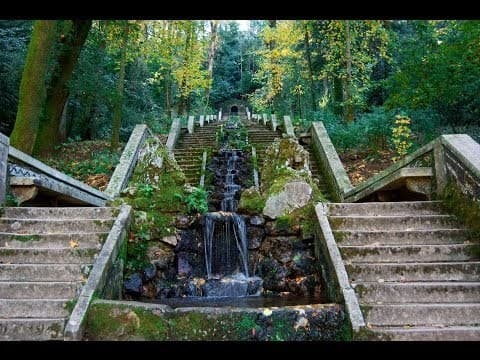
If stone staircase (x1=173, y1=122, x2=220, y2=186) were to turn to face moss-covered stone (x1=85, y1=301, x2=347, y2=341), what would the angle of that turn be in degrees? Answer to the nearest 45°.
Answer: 0° — it already faces it

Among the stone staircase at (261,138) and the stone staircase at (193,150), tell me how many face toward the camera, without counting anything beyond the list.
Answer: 2

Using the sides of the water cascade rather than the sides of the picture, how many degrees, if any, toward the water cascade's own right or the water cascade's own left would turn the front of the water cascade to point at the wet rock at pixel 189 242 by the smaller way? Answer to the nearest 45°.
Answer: approximately 90° to the water cascade's own right

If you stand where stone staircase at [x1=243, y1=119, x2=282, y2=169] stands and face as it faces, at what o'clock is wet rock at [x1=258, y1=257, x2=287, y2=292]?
The wet rock is roughly at 12 o'clock from the stone staircase.

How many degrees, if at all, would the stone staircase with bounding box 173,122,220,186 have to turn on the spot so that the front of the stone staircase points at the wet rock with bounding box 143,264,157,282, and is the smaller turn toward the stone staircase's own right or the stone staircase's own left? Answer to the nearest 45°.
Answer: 0° — it already faces it

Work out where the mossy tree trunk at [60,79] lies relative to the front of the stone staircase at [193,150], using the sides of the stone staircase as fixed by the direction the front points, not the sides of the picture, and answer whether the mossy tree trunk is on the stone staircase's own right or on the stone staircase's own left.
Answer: on the stone staircase's own right

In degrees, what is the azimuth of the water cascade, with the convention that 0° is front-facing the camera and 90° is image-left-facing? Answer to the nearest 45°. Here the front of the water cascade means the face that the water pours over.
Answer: approximately 0°

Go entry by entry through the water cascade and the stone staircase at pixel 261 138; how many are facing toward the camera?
2

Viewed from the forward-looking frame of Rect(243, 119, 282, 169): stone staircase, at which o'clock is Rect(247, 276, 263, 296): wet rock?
The wet rock is roughly at 12 o'clock from the stone staircase.

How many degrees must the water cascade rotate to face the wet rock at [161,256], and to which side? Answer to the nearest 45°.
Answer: approximately 45° to its right
